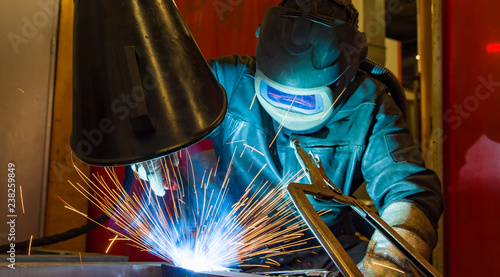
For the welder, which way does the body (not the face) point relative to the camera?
toward the camera

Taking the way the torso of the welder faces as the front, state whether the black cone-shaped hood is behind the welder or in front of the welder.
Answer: in front
